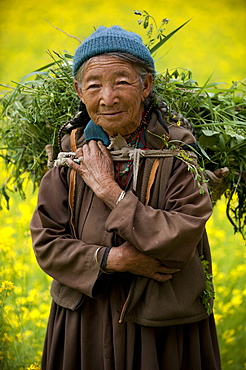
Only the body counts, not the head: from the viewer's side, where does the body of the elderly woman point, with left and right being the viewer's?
facing the viewer

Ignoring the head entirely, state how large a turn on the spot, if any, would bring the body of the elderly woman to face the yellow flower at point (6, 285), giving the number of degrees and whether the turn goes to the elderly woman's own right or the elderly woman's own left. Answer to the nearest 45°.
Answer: approximately 135° to the elderly woman's own right

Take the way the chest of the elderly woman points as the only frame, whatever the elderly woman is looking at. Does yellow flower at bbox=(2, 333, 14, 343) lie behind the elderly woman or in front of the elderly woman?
behind

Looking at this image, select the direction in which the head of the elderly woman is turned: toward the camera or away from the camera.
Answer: toward the camera
